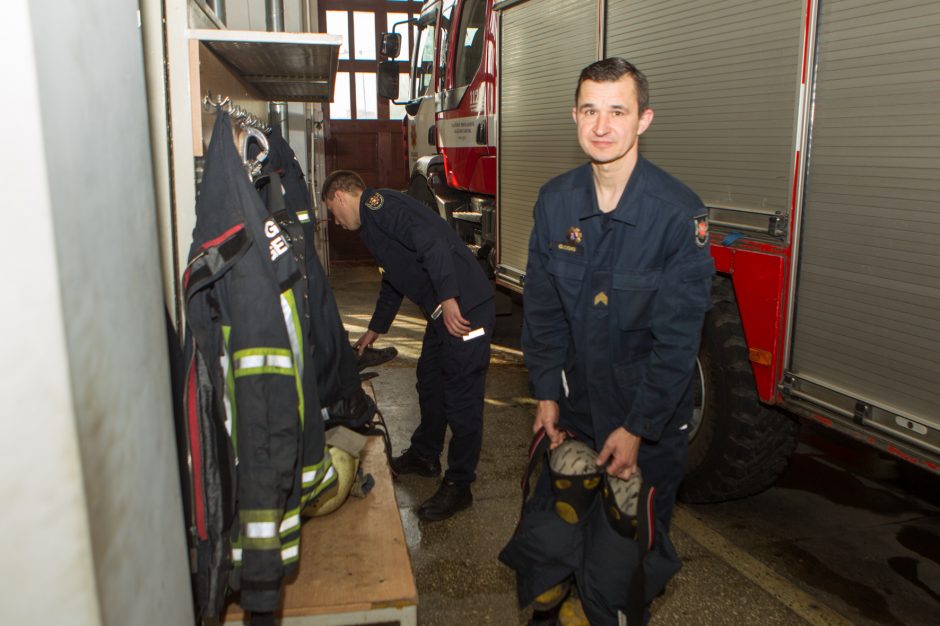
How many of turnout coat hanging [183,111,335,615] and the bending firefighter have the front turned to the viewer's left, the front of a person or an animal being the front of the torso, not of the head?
2

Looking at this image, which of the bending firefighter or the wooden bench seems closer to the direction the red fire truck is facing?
the bending firefighter

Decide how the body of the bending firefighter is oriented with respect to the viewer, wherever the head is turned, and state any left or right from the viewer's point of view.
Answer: facing to the left of the viewer

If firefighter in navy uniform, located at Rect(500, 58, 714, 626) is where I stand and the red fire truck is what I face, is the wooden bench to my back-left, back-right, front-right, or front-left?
back-left

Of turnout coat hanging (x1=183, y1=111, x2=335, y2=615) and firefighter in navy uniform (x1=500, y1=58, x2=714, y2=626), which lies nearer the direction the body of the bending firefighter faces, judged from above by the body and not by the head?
the turnout coat hanging

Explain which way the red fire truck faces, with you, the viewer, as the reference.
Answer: facing away from the viewer and to the left of the viewer

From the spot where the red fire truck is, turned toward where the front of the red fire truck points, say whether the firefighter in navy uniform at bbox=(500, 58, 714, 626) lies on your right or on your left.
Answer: on your left

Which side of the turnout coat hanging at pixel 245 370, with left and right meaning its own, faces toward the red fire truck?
back

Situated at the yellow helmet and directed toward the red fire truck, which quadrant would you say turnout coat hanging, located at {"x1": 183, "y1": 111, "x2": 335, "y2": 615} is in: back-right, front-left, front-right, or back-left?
back-right

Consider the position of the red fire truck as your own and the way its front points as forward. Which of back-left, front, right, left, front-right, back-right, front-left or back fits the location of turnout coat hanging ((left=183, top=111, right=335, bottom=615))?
left

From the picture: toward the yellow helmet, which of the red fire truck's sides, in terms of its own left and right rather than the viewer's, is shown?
left

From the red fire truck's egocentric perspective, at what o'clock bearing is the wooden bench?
The wooden bench is roughly at 9 o'clock from the red fire truck.
